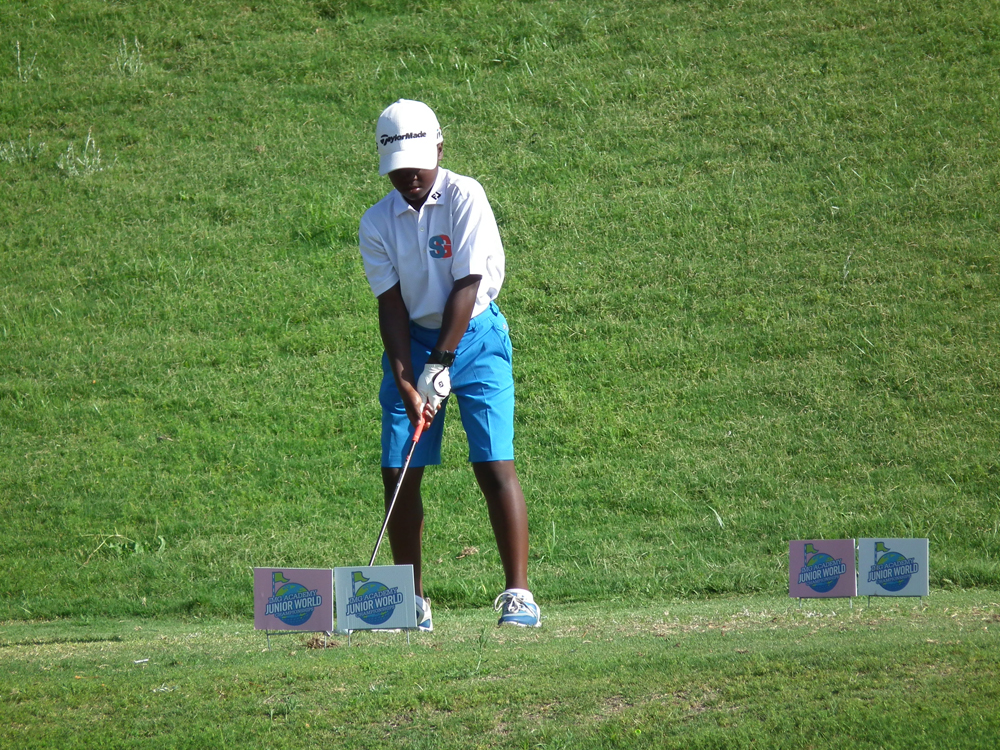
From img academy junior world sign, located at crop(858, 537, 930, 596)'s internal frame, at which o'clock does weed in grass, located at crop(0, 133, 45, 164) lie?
The weed in grass is roughly at 4 o'clock from the img academy junior world sign.

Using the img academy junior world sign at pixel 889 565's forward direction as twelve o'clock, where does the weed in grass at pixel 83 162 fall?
The weed in grass is roughly at 4 o'clock from the img academy junior world sign.

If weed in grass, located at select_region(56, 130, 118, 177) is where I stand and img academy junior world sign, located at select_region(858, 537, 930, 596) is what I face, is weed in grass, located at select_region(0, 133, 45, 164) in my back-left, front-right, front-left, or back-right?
back-right

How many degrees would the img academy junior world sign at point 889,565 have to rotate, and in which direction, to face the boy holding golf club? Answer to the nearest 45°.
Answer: approximately 90° to its right

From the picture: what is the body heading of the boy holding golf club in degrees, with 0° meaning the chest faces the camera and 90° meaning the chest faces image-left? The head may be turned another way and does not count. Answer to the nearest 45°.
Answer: approximately 0°

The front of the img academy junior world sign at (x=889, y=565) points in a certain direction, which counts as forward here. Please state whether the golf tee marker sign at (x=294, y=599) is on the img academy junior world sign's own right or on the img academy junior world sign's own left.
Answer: on the img academy junior world sign's own right

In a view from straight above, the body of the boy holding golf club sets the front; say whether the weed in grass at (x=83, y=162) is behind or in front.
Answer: behind

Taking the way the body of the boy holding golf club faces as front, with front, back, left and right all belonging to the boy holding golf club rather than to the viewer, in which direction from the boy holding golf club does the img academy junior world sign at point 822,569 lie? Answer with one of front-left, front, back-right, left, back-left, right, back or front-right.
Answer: left
